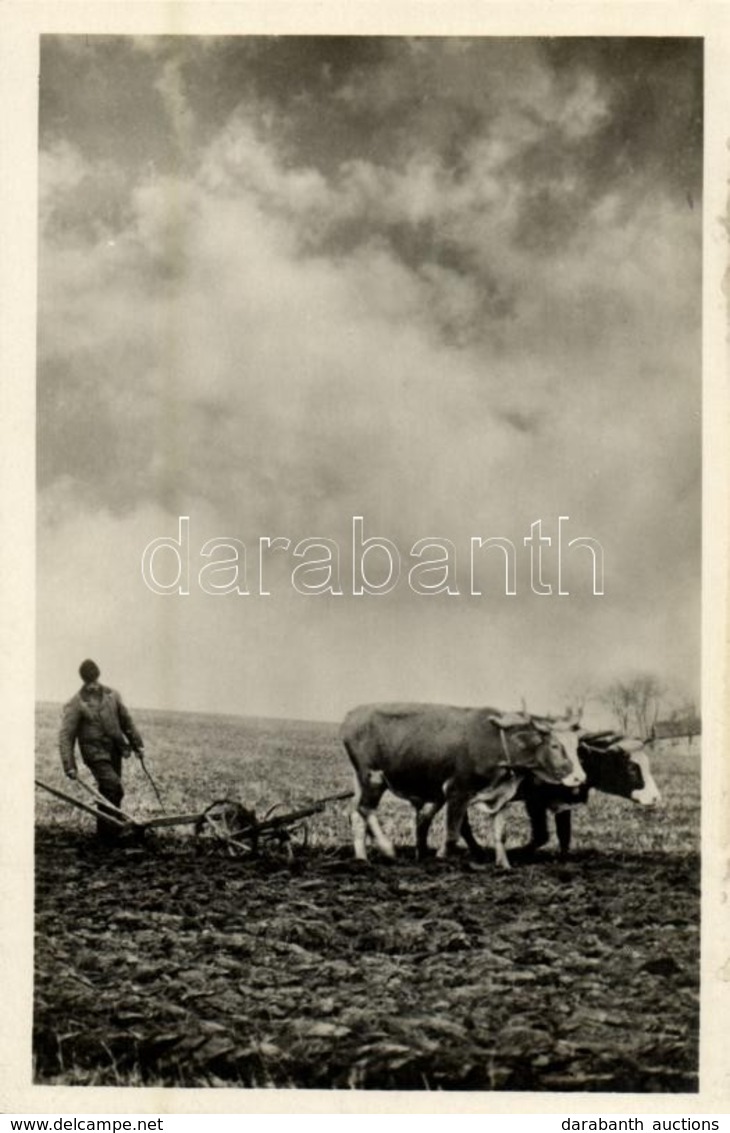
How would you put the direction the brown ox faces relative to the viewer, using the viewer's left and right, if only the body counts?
facing to the right of the viewer

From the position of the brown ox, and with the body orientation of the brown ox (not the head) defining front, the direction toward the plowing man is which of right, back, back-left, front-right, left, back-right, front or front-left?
back

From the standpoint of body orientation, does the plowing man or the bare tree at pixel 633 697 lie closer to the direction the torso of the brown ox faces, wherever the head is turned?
the bare tree
